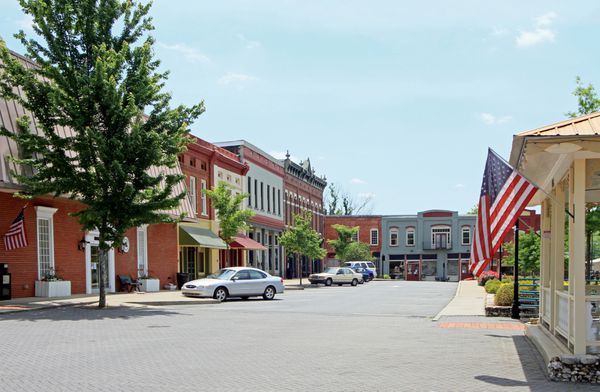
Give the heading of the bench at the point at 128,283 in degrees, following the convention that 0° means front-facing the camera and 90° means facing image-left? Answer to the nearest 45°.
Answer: approximately 315°

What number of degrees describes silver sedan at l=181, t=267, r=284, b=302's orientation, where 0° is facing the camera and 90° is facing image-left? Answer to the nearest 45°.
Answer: approximately 45°

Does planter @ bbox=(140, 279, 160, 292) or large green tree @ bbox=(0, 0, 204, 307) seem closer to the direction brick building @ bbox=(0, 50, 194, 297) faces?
the large green tree

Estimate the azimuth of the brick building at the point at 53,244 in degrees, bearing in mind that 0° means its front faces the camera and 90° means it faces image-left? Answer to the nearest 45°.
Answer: approximately 315°

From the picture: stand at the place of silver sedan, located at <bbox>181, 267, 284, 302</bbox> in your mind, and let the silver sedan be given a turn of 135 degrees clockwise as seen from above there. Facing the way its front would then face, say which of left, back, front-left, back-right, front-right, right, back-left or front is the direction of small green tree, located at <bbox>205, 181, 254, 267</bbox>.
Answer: front

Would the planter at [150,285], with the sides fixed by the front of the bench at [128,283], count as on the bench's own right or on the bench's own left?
on the bench's own left
